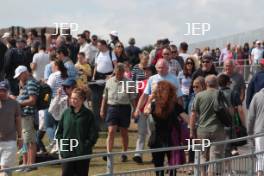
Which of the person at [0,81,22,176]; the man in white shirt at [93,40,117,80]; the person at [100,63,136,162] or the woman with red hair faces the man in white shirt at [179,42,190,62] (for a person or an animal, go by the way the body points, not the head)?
the woman with red hair

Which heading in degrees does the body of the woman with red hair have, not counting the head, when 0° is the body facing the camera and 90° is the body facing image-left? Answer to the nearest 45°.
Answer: approximately 180°

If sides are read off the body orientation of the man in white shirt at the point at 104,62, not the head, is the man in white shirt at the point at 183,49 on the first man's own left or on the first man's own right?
on the first man's own left

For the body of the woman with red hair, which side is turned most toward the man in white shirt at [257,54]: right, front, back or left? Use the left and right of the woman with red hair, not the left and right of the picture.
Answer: back
